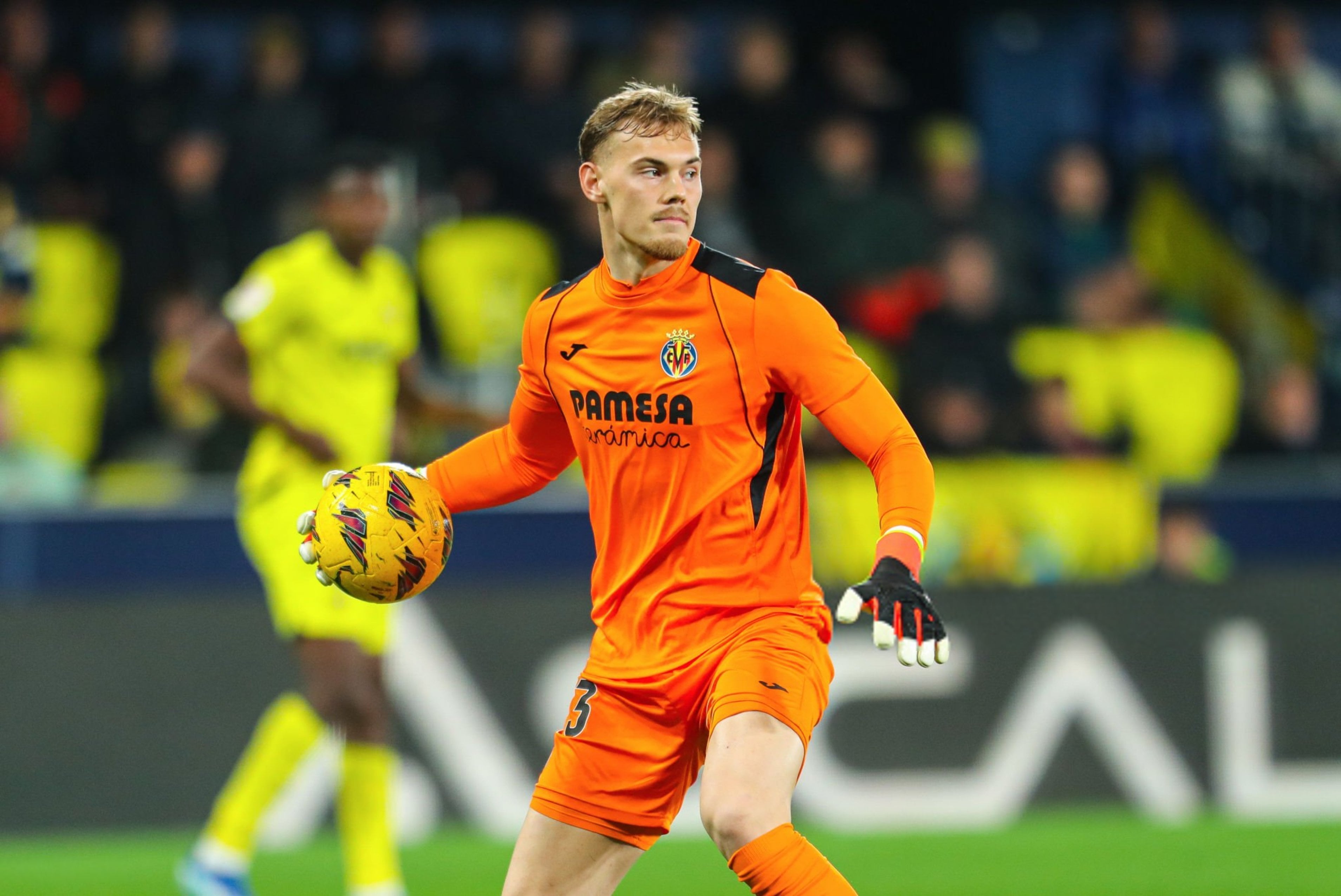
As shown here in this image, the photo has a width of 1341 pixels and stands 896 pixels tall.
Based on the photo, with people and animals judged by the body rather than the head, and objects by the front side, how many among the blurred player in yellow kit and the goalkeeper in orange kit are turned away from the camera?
0

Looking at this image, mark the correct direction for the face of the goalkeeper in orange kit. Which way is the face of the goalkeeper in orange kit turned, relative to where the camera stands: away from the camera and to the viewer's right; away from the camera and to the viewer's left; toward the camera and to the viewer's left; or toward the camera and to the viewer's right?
toward the camera and to the viewer's right

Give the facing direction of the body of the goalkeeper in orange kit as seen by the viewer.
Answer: toward the camera

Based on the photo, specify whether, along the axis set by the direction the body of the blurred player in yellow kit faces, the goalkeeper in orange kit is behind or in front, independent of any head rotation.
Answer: in front

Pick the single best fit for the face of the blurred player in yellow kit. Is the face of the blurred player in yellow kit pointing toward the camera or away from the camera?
toward the camera

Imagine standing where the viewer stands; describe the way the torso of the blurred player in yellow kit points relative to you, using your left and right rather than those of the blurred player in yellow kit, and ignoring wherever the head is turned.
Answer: facing the viewer and to the right of the viewer

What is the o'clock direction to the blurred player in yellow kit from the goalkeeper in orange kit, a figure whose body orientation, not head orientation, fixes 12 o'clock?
The blurred player in yellow kit is roughly at 5 o'clock from the goalkeeper in orange kit.
